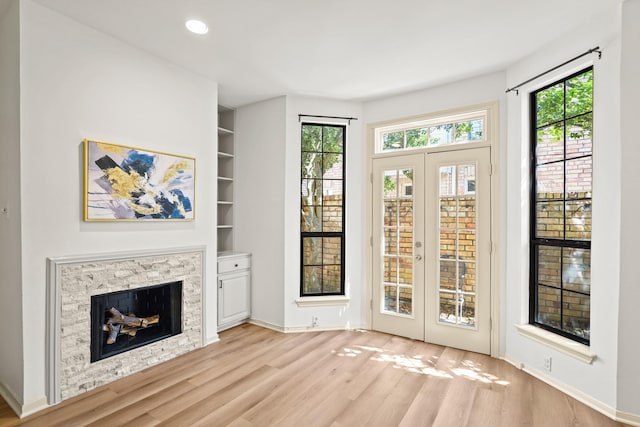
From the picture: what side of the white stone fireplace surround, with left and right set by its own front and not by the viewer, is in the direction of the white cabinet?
left

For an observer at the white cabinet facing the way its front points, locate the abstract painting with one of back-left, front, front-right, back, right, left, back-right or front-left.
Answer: right

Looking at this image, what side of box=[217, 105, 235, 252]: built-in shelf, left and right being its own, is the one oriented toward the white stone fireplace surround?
right

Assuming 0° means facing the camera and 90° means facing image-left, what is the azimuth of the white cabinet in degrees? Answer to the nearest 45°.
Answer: approximately 315°

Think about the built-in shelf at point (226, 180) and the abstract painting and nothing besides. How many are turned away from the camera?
0

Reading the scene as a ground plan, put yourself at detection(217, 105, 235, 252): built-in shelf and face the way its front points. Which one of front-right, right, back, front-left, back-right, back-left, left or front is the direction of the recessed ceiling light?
front-right

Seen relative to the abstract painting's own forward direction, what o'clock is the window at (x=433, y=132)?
The window is roughly at 11 o'clock from the abstract painting.

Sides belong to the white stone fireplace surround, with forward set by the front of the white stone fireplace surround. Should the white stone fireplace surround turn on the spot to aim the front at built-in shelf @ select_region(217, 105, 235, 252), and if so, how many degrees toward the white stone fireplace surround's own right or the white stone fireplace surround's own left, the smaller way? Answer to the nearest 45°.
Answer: approximately 90° to the white stone fireplace surround's own left
